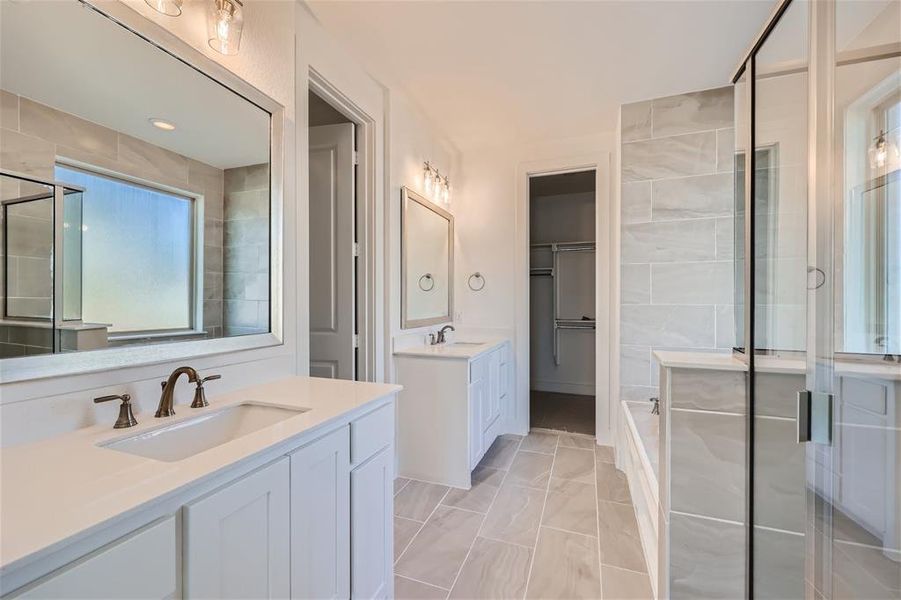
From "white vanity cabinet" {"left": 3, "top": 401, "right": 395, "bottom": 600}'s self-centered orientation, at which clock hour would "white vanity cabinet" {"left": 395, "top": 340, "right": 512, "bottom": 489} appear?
"white vanity cabinet" {"left": 395, "top": 340, "right": 512, "bottom": 489} is roughly at 9 o'clock from "white vanity cabinet" {"left": 3, "top": 401, "right": 395, "bottom": 600}.

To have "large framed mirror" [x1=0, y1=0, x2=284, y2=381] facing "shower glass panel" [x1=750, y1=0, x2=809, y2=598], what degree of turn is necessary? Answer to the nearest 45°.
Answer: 0° — it already faces it

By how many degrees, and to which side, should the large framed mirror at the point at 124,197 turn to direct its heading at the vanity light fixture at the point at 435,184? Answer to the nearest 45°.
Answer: approximately 90° to its left

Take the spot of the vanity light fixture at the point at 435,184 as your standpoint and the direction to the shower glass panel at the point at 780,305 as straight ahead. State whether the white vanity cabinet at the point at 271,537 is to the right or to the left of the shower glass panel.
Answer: right

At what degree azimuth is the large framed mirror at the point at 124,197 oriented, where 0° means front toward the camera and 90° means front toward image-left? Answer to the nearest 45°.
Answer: approximately 315°

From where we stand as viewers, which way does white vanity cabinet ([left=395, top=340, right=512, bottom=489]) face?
facing to the right of the viewer
